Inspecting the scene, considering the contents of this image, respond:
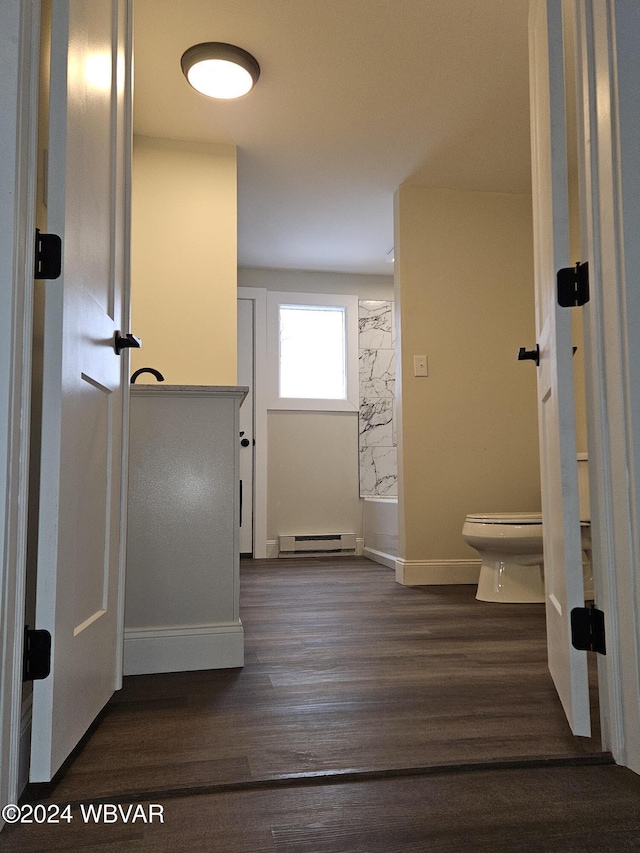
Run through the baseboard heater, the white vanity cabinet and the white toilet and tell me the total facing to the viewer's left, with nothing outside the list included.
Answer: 1

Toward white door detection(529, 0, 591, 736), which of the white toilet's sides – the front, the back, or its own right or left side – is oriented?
left

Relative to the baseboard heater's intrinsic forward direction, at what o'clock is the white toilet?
The white toilet is roughly at 11 o'clock from the baseboard heater.

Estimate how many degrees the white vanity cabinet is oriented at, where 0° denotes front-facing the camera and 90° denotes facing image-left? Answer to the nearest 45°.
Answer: approximately 270°

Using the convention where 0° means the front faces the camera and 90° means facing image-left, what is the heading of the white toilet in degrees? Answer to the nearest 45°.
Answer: approximately 90°

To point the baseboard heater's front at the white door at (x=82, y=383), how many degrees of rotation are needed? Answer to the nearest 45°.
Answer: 0° — it already faces it

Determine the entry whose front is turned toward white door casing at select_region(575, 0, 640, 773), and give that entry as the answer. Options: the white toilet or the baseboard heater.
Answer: the baseboard heater

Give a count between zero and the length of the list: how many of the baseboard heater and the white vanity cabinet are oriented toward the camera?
1

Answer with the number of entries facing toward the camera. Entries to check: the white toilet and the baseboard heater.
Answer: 1

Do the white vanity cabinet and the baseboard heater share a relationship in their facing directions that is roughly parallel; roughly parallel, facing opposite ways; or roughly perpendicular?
roughly perpendicular

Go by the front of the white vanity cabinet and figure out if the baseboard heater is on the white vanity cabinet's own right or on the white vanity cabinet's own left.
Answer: on the white vanity cabinet's own left

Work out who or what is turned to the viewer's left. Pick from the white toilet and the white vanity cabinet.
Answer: the white toilet

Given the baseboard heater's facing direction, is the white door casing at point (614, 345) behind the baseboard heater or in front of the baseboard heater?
in front

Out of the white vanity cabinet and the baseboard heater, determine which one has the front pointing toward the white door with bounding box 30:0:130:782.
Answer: the baseboard heater
